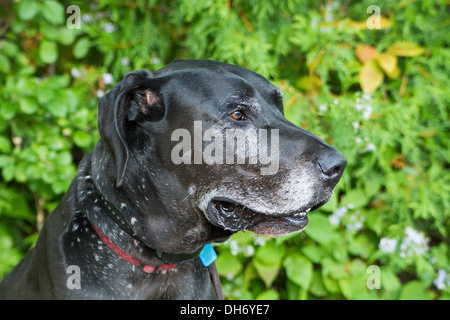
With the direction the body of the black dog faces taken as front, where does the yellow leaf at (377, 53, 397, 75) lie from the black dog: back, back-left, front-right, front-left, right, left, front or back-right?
front-left

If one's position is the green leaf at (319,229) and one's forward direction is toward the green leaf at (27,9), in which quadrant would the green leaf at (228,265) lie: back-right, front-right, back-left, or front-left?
front-left

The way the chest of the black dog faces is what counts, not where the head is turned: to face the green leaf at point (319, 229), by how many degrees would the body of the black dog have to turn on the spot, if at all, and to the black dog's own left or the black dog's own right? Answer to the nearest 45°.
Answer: approximately 45° to the black dog's own left

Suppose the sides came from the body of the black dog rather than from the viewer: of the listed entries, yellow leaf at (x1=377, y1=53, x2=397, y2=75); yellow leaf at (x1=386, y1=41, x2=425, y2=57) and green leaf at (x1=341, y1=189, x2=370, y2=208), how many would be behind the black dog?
0

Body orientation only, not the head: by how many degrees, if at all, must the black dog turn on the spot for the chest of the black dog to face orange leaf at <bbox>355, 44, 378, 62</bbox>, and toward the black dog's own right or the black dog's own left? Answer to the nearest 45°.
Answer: approximately 45° to the black dog's own left

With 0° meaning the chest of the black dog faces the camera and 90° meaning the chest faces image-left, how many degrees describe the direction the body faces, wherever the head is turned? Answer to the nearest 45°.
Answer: approximately 270°

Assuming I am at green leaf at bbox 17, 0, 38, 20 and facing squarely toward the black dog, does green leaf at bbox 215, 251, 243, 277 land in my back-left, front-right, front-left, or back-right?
front-left

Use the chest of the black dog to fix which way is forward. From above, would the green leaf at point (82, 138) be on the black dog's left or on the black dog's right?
on the black dog's left
